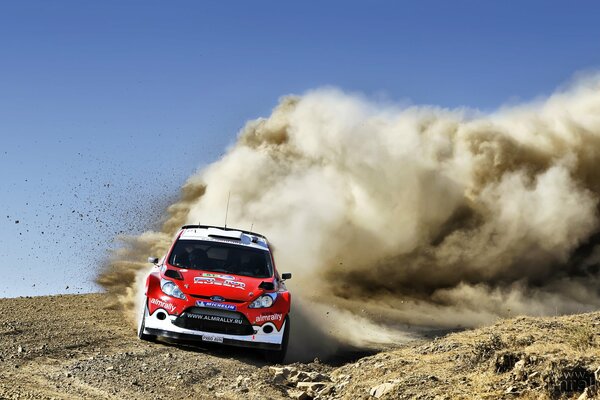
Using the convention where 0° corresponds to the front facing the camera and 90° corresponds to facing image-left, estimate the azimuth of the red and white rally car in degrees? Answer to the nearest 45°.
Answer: approximately 0°

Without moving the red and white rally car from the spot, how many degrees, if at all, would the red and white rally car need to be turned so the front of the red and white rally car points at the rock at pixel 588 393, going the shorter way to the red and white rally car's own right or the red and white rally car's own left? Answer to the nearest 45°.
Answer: approximately 45° to the red and white rally car's own left

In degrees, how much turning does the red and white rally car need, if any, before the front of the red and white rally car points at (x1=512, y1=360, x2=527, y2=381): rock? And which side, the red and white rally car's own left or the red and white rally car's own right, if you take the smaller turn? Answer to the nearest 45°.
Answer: approximately 45° to the red and white rally car's own left

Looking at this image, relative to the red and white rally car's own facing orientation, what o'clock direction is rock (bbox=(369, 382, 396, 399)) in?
The rock is roughly at 11 o'clock from the red and white rally car.

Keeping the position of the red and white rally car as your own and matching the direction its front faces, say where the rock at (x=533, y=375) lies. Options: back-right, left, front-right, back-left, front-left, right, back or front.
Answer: front-left

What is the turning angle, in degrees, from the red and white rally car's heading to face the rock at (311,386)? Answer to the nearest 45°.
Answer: approximately 45° to its left

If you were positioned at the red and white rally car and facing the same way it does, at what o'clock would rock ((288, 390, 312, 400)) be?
The rock is roughly at 11 o'clock from the red and white rally car.
